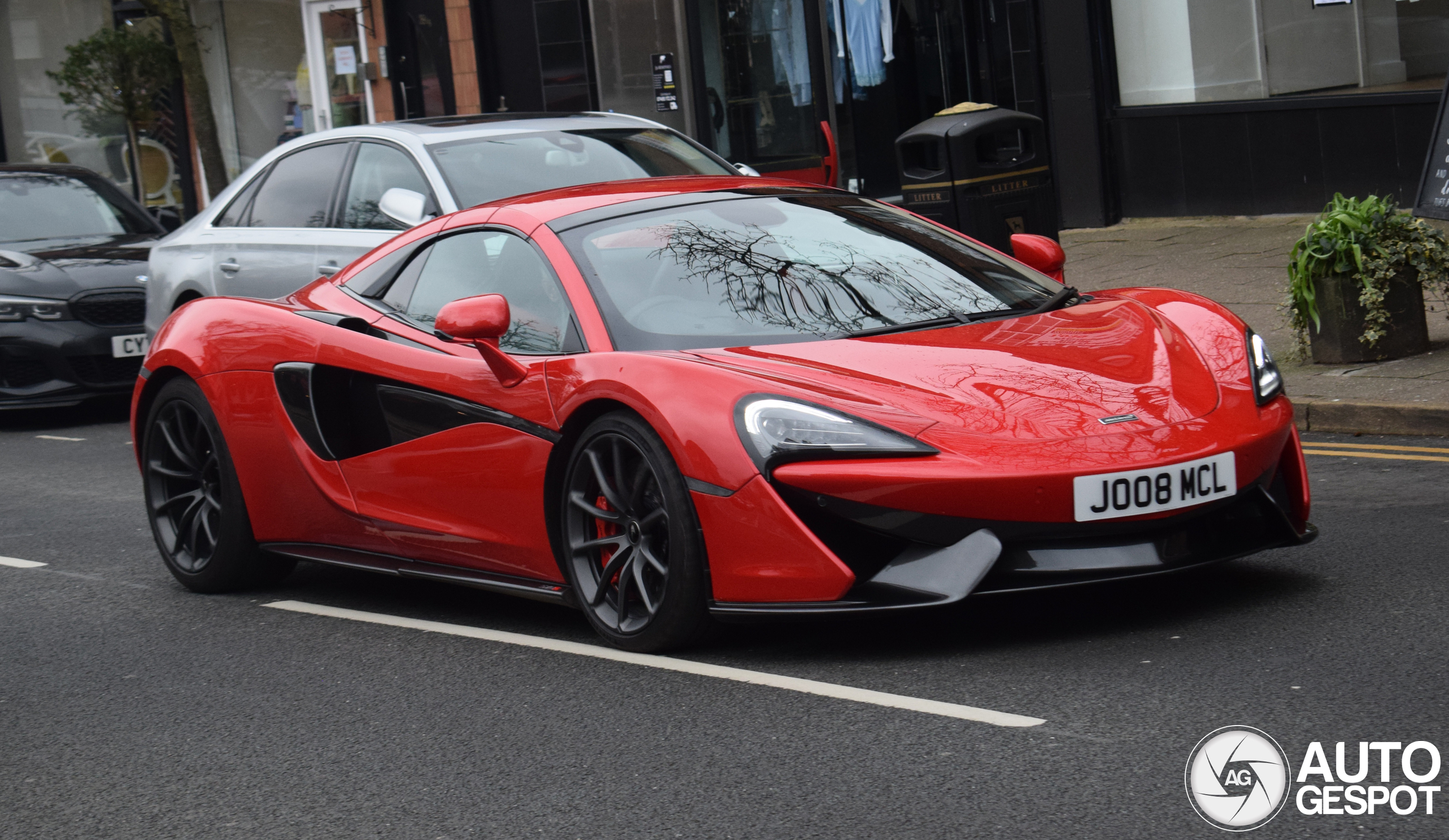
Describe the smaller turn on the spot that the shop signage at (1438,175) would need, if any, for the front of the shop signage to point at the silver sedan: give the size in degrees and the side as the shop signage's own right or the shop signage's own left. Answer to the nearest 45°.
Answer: approximately 45° to the shop signage's own right

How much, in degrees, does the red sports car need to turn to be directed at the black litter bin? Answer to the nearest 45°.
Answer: approximately 135° to its left

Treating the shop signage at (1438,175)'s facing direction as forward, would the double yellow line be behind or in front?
in front

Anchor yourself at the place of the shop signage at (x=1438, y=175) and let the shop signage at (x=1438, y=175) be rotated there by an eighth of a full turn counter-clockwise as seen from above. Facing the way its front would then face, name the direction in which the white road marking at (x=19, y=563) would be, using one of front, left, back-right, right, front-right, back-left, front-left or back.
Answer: front-right

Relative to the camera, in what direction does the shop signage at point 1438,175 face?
facing the viewer and to the left of the viewer

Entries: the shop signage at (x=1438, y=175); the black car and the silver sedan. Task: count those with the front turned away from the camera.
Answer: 0

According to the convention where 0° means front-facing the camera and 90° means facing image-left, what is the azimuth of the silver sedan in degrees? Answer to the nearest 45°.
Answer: approximately 315°

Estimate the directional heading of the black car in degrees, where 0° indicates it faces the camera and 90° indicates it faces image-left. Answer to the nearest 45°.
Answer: approximately 315°

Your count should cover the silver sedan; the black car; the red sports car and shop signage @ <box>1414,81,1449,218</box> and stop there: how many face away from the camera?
0

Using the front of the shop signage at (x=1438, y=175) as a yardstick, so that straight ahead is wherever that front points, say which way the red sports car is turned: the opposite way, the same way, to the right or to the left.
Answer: to the left

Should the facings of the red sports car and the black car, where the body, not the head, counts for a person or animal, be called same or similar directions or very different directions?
same or similar directions

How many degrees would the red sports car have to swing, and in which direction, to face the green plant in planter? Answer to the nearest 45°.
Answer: approximately 90° to its left
